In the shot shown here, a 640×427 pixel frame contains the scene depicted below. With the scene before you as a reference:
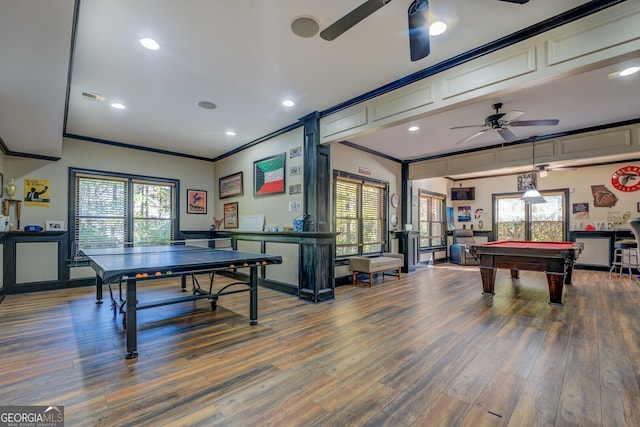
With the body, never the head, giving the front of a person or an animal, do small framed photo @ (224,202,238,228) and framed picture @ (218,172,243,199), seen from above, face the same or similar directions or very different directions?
same or similar directions

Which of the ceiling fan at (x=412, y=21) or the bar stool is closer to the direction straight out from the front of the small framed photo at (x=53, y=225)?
the ceiling fan

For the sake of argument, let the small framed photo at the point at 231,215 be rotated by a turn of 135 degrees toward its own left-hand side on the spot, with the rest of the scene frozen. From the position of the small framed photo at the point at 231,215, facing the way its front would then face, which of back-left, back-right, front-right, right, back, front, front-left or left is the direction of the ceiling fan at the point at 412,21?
right

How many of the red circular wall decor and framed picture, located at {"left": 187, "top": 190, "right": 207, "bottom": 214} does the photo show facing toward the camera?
2

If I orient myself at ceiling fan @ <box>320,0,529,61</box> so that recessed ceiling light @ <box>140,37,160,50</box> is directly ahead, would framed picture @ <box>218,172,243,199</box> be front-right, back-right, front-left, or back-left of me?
front-right

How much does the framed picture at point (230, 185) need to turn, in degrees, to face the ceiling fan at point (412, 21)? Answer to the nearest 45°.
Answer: approximately 45° to its left

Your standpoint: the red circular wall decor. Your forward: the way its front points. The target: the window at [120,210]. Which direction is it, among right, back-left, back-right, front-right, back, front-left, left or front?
front-right

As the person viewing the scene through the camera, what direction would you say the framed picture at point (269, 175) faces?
facing the viewer and to the left of the viewer

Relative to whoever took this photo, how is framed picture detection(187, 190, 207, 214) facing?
facing the viewer

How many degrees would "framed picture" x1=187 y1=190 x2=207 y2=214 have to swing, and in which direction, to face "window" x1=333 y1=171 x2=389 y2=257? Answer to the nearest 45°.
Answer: approximately 45° to its left

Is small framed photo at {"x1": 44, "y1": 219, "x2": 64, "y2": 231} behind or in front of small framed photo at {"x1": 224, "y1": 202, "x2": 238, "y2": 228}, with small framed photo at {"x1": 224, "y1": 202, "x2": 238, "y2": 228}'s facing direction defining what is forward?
in front

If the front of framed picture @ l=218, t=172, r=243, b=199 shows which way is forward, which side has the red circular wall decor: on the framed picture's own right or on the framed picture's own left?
on the framed picture's own left

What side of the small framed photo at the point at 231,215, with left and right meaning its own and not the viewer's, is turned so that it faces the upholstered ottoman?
left

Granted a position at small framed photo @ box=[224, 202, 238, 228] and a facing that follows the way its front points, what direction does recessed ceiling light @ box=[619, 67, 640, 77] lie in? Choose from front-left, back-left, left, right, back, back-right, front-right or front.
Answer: left

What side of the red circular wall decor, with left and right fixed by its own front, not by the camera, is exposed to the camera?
front

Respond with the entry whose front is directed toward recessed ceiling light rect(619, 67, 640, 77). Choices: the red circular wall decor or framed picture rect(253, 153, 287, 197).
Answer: the red circular wall decor

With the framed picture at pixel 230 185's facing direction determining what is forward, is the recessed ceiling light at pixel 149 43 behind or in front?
in front

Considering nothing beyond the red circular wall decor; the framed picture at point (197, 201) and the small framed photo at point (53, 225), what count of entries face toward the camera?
3

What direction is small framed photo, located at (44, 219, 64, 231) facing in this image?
toward the camera

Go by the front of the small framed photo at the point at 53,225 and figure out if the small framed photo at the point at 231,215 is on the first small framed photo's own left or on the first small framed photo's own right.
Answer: on the first small framed photo's own left
